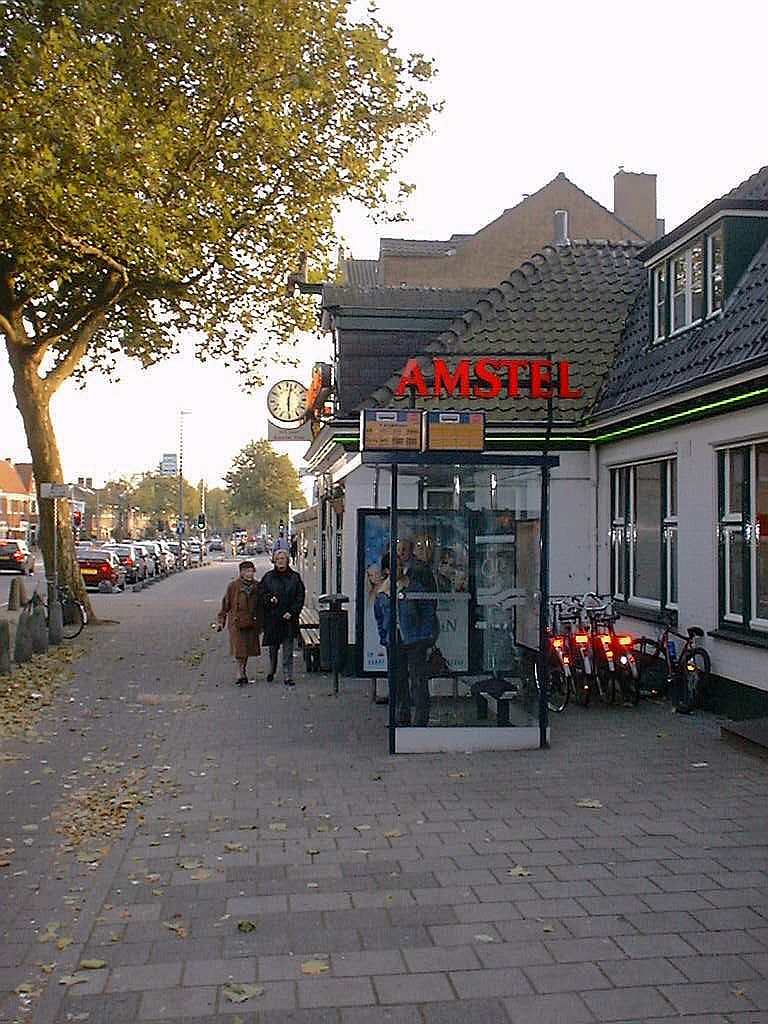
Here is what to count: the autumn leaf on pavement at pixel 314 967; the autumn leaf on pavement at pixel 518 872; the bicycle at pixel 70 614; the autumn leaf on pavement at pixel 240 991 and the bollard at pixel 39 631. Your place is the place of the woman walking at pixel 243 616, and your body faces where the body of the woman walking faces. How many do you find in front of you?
3

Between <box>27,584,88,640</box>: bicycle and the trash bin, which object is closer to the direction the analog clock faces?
the trash bin

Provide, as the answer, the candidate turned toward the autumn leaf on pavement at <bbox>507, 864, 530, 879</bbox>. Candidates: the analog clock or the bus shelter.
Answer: the analog clock

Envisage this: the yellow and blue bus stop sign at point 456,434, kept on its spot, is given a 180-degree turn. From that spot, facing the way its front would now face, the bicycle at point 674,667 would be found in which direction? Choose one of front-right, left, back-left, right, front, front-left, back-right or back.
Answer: front-right

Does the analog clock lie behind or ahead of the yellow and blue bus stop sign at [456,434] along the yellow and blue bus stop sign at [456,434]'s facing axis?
behind

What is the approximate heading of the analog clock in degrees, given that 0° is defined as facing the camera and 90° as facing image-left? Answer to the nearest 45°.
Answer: approximately 0°

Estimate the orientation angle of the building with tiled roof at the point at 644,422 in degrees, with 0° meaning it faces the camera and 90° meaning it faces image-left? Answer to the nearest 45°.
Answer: approximately 45°

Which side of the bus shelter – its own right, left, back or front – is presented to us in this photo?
left

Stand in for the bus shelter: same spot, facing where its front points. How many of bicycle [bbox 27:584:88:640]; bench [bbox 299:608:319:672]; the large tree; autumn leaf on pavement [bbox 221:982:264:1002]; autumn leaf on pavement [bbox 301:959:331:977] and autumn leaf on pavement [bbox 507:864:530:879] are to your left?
3

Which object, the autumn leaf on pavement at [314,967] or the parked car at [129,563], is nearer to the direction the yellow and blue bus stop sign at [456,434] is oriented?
the autumn leaf on pavement
